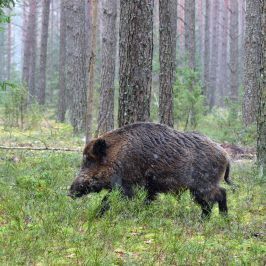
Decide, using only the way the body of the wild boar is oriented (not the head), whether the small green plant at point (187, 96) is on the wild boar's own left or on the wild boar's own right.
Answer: on the wild boar's own right

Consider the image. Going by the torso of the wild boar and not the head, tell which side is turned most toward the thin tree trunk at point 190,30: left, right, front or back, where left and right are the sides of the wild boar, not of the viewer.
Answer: right

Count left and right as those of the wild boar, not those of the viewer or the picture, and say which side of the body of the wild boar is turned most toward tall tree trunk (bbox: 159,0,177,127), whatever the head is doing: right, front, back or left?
right

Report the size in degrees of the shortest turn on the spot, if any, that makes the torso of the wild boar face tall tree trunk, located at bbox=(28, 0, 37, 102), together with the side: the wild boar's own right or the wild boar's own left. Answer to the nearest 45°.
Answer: approximately 90° to the wild boar's own right

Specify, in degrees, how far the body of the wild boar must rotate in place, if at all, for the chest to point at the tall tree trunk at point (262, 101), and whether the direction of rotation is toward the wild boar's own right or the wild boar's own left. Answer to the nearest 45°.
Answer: approximately 135° to the wild boar's own right

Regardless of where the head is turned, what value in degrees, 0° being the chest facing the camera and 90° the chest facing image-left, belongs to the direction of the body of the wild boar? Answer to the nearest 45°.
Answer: approximately 90°
